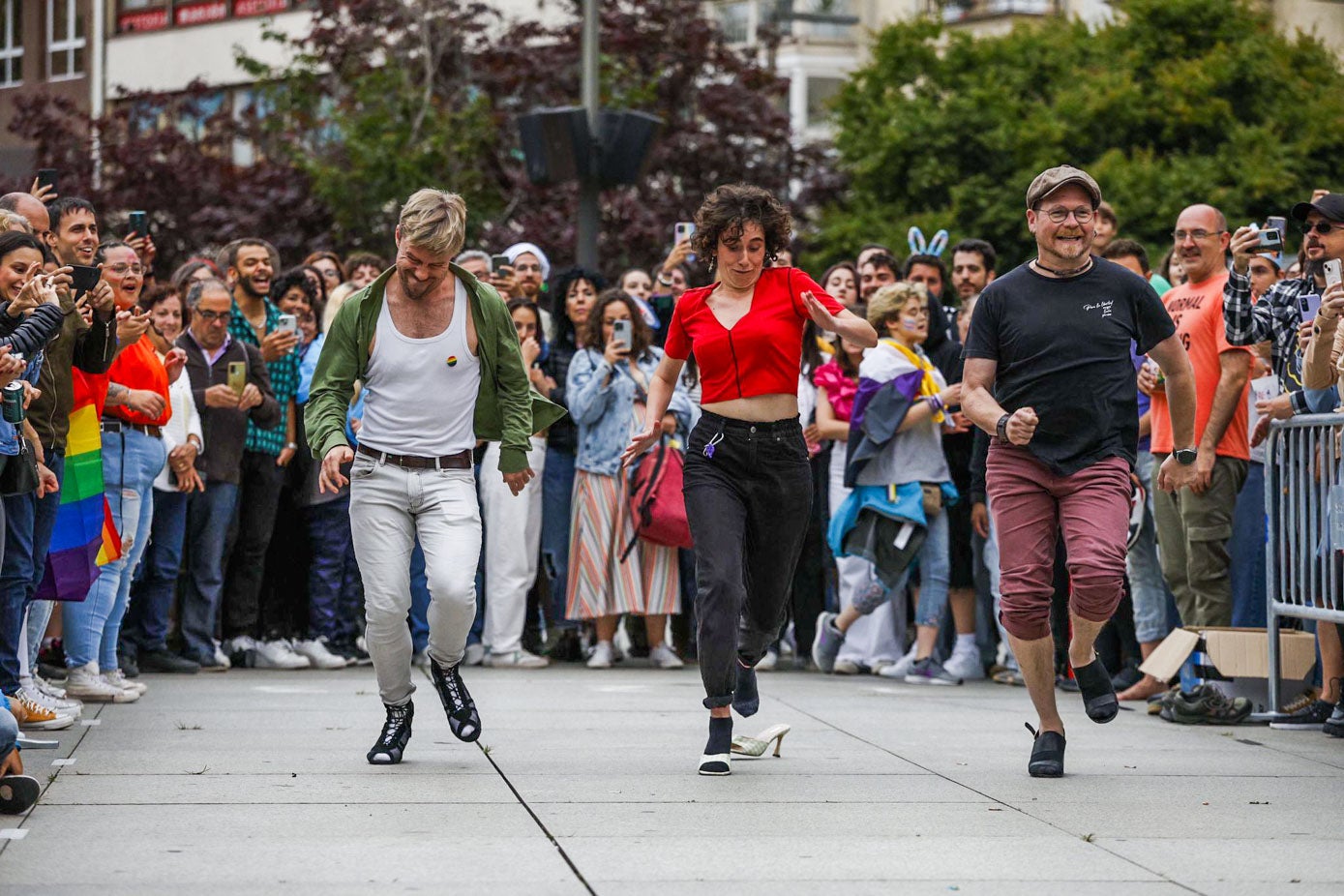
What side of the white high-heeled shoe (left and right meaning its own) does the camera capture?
left

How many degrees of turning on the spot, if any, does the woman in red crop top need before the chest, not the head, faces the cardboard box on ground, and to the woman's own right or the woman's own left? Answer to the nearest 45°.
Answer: approximately 135° to the woman's own left

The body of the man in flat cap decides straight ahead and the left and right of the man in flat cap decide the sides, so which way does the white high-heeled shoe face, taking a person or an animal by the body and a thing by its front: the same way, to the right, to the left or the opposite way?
to the right

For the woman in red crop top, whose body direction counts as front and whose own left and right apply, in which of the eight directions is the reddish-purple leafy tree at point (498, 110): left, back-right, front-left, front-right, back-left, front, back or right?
back

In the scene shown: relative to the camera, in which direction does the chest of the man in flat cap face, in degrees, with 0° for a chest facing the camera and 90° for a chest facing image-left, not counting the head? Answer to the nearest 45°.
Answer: approximately 0°

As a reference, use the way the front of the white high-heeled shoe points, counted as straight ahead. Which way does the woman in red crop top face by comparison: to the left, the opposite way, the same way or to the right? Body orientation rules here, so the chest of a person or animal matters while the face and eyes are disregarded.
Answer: to the left

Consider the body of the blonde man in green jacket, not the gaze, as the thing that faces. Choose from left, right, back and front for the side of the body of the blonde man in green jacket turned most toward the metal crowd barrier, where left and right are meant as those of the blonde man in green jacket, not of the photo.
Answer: left

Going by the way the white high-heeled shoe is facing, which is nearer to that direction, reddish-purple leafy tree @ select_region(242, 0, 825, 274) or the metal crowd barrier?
the reddish-purple leafy tree

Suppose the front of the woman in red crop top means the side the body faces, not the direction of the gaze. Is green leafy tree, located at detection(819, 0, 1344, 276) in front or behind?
behind
